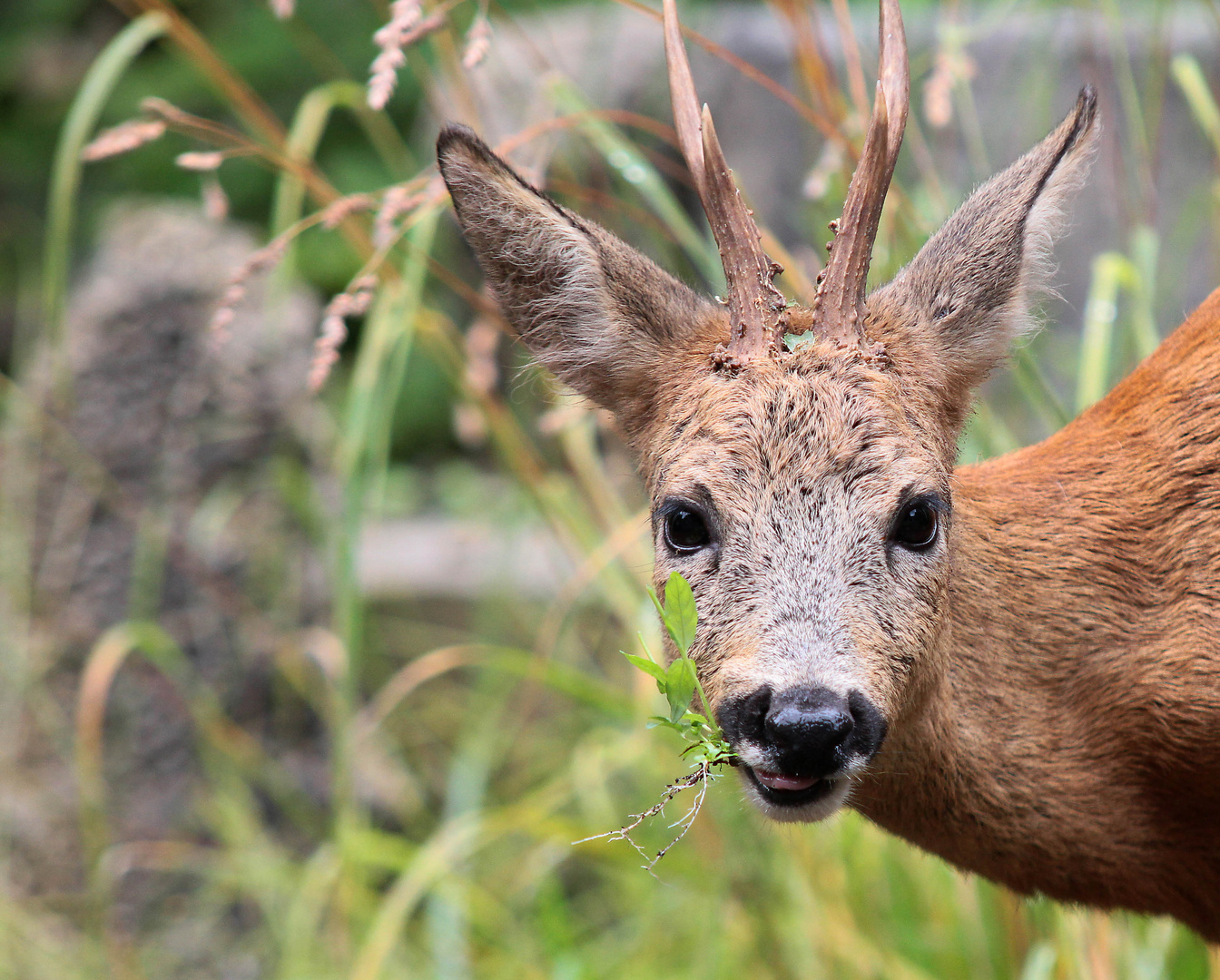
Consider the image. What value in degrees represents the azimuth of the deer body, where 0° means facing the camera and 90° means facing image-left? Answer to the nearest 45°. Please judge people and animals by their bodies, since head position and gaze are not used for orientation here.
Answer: approximately 90°

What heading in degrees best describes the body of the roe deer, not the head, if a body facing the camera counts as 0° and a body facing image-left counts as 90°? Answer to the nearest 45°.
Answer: approximately 45°

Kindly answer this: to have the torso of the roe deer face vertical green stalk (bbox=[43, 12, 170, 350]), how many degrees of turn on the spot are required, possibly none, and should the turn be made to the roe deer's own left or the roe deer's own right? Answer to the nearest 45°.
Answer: approximately 45° to the roe deer's own right
